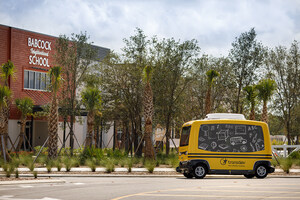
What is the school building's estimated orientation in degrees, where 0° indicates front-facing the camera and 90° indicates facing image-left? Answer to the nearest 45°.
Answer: approximately 315°

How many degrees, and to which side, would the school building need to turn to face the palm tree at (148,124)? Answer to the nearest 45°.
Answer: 0° — it already faces it
